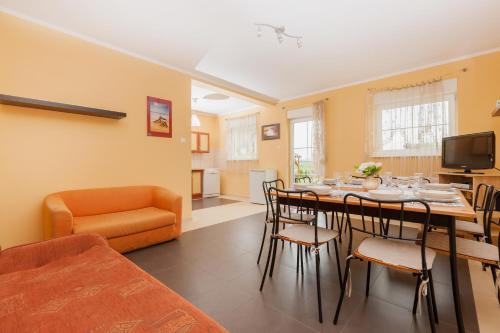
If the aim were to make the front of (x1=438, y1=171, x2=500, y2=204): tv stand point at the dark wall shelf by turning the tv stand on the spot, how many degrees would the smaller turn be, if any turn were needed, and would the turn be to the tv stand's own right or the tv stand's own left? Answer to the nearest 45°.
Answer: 0° — it already faces it

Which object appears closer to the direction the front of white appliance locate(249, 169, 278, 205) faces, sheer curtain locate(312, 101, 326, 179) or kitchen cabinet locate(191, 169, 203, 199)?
the kitchen cabinet

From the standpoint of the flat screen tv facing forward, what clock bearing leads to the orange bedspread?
The orange bedspread is roughly at 11 o'clock from the flat screen tv.

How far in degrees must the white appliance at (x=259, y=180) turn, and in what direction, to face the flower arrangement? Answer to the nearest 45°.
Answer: approximately 45° to its left

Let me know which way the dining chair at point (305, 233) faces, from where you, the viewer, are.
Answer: facing away from the viewer and to the right of the viewer

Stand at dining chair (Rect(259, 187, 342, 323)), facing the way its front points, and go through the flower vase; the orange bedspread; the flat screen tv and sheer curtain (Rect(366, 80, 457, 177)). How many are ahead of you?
3

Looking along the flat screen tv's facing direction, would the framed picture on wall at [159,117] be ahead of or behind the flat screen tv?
ahead

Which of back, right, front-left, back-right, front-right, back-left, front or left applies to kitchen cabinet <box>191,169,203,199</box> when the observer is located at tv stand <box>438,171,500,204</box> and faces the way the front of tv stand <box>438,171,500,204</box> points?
front-right

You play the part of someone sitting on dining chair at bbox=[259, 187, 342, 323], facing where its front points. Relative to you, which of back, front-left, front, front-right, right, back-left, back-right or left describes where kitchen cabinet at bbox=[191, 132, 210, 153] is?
left

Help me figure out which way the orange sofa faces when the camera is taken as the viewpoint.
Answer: facing the viewer and to the right of the viewer

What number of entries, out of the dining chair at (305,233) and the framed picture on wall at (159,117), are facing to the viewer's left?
0

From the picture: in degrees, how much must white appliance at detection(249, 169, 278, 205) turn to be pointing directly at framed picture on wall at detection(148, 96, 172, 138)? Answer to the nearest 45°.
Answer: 0° — it already faces it

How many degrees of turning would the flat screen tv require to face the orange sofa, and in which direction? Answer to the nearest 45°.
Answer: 0° — it already faces it

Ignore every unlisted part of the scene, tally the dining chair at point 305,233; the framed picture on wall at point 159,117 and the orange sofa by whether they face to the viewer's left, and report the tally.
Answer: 0

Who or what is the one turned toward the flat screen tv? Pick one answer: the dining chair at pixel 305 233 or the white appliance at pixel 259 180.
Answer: the dining chair

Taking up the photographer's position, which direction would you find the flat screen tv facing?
facing the viewer and to the left of the viewer

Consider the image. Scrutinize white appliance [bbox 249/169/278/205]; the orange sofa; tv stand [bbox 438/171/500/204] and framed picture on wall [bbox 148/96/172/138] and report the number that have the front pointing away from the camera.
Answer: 0

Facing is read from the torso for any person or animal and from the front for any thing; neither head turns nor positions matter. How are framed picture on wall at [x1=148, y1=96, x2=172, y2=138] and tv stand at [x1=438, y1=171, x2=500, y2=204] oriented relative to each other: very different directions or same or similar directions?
very different directions
